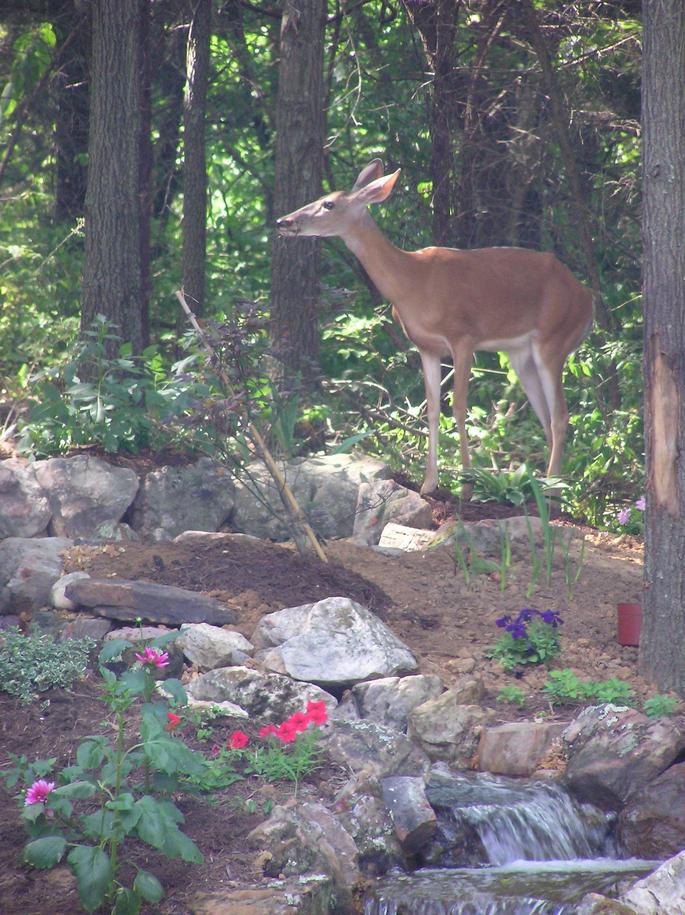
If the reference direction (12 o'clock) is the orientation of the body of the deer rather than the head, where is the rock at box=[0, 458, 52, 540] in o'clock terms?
The rock is roughly at 11 o'clock from the deer.

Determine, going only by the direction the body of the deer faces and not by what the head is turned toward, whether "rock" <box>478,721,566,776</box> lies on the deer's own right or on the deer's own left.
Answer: on the deer's own left

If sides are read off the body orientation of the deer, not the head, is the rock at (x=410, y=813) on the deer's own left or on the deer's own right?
on the deer's own left

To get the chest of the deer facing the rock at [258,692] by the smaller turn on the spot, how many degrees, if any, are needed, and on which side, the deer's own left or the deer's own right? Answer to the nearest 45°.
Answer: approximately 90° to the deer's own left

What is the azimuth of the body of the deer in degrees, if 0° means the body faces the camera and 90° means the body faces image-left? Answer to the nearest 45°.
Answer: approximately 90°

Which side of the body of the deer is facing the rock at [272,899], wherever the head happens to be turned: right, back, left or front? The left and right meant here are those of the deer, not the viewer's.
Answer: left

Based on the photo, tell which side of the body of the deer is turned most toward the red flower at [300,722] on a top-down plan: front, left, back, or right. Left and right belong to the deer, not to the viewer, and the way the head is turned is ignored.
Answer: left

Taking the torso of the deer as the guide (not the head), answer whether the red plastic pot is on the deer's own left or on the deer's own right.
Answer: on the deer's own left
